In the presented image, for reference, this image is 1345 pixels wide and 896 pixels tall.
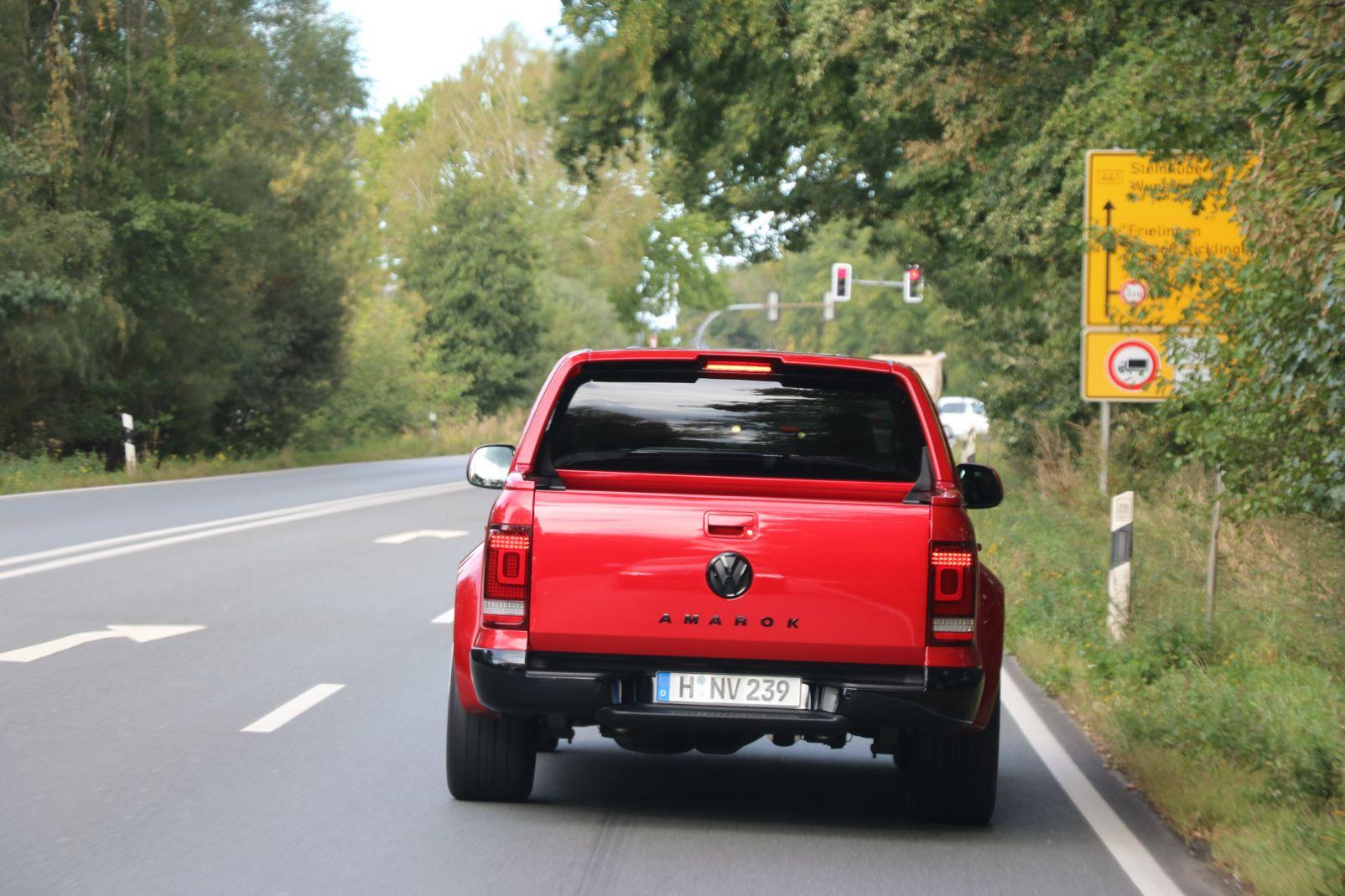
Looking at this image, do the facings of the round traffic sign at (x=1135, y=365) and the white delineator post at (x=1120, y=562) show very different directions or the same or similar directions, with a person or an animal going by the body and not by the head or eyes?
same or similar directions

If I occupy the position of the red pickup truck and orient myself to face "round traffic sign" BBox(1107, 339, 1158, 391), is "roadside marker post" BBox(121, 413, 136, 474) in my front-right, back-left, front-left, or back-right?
front-left

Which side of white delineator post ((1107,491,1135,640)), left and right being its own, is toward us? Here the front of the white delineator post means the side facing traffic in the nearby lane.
front

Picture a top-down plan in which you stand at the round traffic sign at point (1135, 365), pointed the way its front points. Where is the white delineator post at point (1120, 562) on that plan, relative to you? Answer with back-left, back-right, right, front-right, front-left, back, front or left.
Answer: front

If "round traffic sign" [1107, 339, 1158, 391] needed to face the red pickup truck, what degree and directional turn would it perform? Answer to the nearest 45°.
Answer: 0° — it already faces it

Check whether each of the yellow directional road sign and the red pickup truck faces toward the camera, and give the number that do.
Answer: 1

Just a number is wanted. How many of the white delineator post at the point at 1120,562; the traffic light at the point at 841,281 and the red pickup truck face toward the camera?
2

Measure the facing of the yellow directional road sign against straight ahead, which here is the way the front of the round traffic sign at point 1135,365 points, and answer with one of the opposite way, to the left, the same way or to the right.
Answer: the same way

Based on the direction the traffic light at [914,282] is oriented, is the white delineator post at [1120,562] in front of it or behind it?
in front

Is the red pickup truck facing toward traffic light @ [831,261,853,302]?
yes

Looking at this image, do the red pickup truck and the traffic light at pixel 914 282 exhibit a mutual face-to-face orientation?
yes

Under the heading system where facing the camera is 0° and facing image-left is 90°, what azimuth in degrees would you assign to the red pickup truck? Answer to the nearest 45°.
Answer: approximately 180°

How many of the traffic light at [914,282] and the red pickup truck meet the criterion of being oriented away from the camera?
1

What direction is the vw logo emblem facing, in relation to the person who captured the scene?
facing the viewer

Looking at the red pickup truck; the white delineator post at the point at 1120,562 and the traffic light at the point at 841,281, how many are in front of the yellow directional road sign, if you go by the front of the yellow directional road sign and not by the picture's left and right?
2

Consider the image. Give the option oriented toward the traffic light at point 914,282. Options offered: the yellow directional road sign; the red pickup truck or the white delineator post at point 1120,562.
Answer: the red pickup truck

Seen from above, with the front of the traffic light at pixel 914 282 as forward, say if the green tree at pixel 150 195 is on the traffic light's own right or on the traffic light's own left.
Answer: on the traffic light's own right

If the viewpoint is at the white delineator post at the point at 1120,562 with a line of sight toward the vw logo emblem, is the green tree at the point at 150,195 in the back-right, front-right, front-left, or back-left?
back-right
